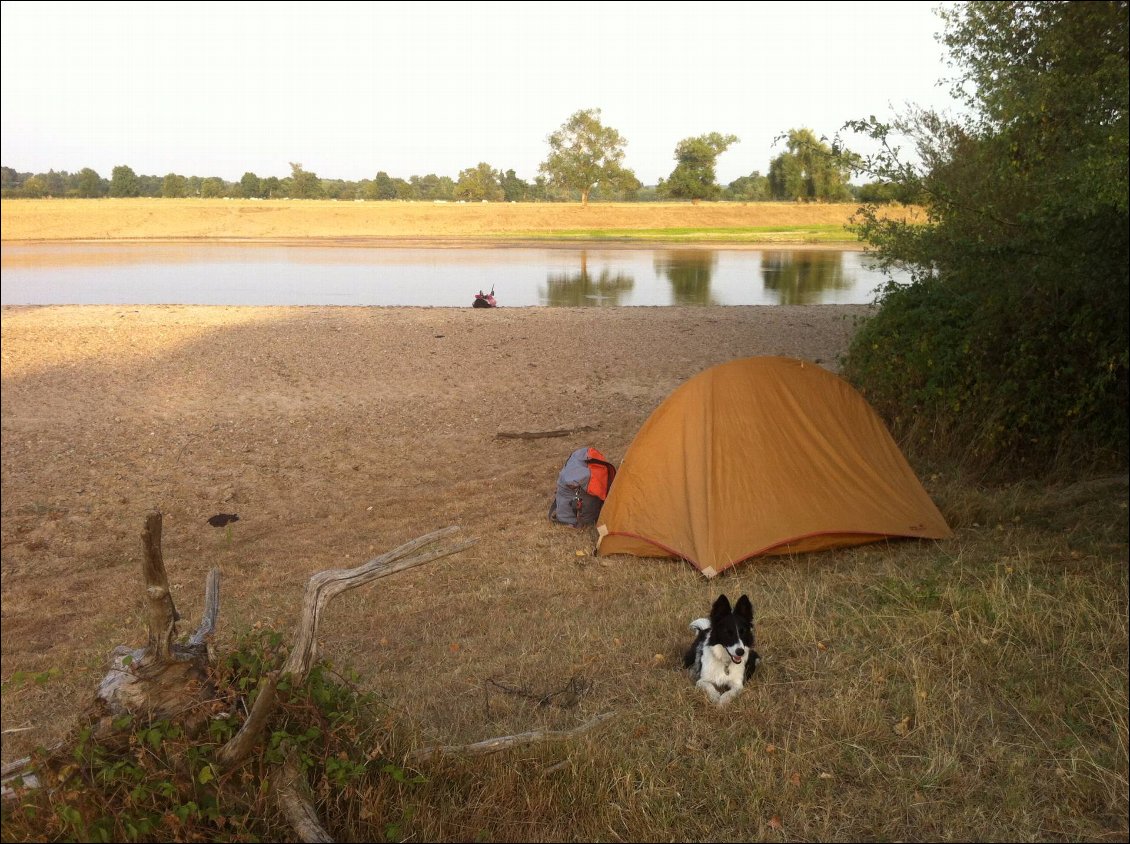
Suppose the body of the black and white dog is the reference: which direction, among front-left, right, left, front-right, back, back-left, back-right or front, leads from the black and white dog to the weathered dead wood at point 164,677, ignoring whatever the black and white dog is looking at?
front-right

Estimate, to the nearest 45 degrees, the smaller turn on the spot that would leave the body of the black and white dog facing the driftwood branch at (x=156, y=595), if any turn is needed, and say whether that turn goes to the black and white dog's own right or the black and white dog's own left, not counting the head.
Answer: approximately 45° to the black and white dog's own right

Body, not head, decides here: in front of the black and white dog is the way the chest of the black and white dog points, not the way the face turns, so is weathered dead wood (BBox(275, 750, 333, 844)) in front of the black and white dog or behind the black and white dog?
in front

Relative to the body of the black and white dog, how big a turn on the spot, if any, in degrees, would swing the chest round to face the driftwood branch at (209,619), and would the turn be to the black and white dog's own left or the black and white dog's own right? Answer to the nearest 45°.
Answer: approximately 45° to the black and white dog's own right

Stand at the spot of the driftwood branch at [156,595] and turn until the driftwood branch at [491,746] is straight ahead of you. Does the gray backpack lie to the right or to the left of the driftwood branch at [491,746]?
left

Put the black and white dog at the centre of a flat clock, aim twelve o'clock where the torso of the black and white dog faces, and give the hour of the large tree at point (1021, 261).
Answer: The large tree is roughly at 7 o'clock from the black and white dog.

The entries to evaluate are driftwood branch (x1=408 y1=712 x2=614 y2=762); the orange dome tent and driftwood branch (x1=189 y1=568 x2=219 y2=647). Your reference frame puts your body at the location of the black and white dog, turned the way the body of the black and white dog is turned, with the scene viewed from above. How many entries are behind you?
1

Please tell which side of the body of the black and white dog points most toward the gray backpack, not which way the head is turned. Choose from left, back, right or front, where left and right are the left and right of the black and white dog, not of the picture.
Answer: back

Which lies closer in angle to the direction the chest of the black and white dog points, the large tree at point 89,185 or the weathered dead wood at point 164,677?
the weathered dead wood

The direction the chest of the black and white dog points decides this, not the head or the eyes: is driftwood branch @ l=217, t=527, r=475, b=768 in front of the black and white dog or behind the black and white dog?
in front

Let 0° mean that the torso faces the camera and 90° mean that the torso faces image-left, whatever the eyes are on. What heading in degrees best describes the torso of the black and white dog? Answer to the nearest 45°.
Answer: approximately 0°

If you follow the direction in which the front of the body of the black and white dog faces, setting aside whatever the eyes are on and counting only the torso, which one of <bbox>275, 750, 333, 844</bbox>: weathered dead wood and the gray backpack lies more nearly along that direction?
the weathered dead wood

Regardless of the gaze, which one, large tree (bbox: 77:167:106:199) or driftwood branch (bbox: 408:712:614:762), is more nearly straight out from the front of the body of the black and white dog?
the driftwood branch
